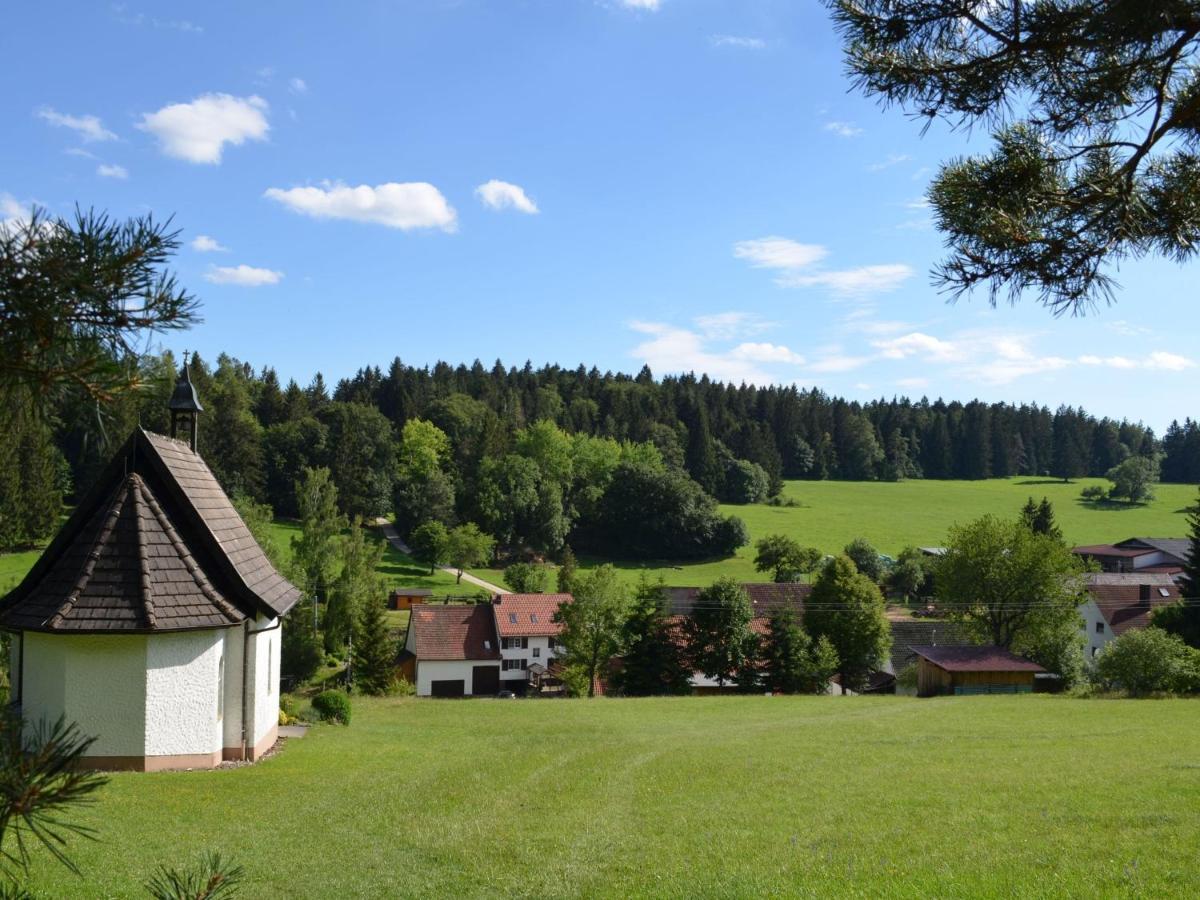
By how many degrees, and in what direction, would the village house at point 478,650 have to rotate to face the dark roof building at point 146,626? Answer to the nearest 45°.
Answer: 0° — it already faces it

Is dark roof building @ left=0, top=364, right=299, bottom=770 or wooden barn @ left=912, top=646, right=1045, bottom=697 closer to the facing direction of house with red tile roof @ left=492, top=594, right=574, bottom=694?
the dark roof building

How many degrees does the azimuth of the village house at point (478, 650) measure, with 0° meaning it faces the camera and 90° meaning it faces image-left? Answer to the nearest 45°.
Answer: approximately 0°

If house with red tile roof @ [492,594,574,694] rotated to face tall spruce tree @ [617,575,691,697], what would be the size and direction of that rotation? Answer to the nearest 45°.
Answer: approximately 45° to its left

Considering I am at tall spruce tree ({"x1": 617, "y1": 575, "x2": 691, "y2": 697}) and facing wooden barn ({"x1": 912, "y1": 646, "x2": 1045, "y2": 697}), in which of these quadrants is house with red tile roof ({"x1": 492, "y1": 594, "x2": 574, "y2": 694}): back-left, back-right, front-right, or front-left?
back-left

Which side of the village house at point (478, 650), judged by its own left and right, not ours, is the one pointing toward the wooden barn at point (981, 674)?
left
